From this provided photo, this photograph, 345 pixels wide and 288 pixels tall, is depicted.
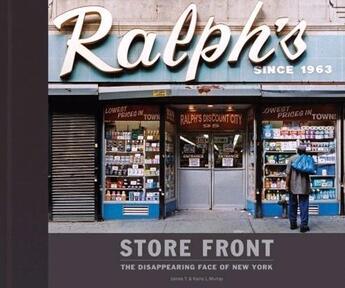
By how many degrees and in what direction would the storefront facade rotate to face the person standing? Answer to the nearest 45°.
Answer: approximately 45° to its left

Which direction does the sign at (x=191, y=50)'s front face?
toward the camera
